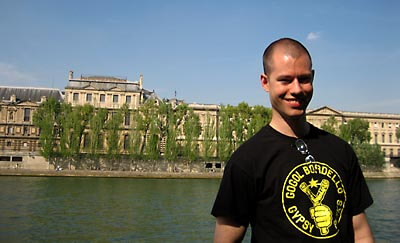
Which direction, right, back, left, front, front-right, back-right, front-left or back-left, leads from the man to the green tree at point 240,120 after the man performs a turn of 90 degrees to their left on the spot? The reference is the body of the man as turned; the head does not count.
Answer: front-left

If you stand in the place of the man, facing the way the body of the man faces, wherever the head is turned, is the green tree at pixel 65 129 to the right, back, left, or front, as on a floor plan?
back

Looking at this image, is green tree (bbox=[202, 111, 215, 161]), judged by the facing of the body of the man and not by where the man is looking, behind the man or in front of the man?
behind

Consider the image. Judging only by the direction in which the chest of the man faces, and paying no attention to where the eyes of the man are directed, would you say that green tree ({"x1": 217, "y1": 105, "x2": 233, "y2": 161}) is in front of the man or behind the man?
behind

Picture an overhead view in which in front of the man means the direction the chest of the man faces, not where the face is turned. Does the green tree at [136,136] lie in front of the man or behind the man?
behind

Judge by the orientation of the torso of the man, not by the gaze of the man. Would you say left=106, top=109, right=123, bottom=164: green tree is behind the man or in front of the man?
behind

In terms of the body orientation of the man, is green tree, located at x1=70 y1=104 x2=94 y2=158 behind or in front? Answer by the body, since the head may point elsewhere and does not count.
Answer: behind

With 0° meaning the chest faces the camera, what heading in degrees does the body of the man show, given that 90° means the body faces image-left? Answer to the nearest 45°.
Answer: approximately 315°

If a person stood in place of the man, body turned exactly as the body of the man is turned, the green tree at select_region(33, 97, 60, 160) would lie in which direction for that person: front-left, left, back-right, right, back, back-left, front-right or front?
back
